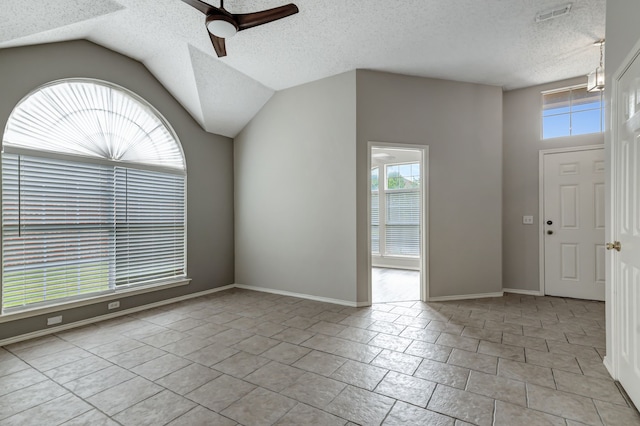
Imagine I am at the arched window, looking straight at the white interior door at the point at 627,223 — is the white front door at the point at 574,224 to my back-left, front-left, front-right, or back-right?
front-left

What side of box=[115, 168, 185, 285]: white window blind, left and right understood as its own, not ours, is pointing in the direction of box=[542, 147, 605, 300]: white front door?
front

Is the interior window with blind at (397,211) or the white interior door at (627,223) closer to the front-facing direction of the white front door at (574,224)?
the white interior door

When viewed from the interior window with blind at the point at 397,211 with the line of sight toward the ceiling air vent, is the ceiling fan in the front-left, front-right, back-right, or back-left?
front-right

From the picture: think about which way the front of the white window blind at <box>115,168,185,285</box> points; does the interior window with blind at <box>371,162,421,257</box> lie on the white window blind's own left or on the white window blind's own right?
on the white window blind's own left

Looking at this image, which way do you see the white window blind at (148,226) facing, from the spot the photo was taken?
facing the viewer and to the right of the viewer

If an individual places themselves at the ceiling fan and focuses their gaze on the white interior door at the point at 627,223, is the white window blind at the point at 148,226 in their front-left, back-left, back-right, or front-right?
back-left

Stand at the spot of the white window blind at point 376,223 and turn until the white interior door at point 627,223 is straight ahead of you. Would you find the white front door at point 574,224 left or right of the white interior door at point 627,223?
left

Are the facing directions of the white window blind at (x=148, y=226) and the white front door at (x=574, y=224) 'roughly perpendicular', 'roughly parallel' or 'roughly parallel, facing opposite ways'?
roughly perpendicular

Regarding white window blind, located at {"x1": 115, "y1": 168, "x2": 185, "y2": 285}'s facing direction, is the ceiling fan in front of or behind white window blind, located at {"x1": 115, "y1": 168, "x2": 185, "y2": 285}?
in front

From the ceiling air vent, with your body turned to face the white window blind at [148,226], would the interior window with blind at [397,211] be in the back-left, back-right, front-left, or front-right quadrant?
front-right

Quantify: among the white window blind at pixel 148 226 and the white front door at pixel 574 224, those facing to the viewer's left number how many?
0

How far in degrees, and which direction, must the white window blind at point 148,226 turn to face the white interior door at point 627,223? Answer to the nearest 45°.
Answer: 0° — it already faces it

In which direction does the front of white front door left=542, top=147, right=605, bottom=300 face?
toward the camera

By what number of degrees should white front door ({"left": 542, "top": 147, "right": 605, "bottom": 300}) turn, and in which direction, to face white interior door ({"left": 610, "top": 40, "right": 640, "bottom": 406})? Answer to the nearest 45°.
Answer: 0° — it already faces it

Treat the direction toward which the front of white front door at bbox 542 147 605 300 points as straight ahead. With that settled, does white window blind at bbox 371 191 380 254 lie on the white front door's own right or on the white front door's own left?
on the white front door's own right
